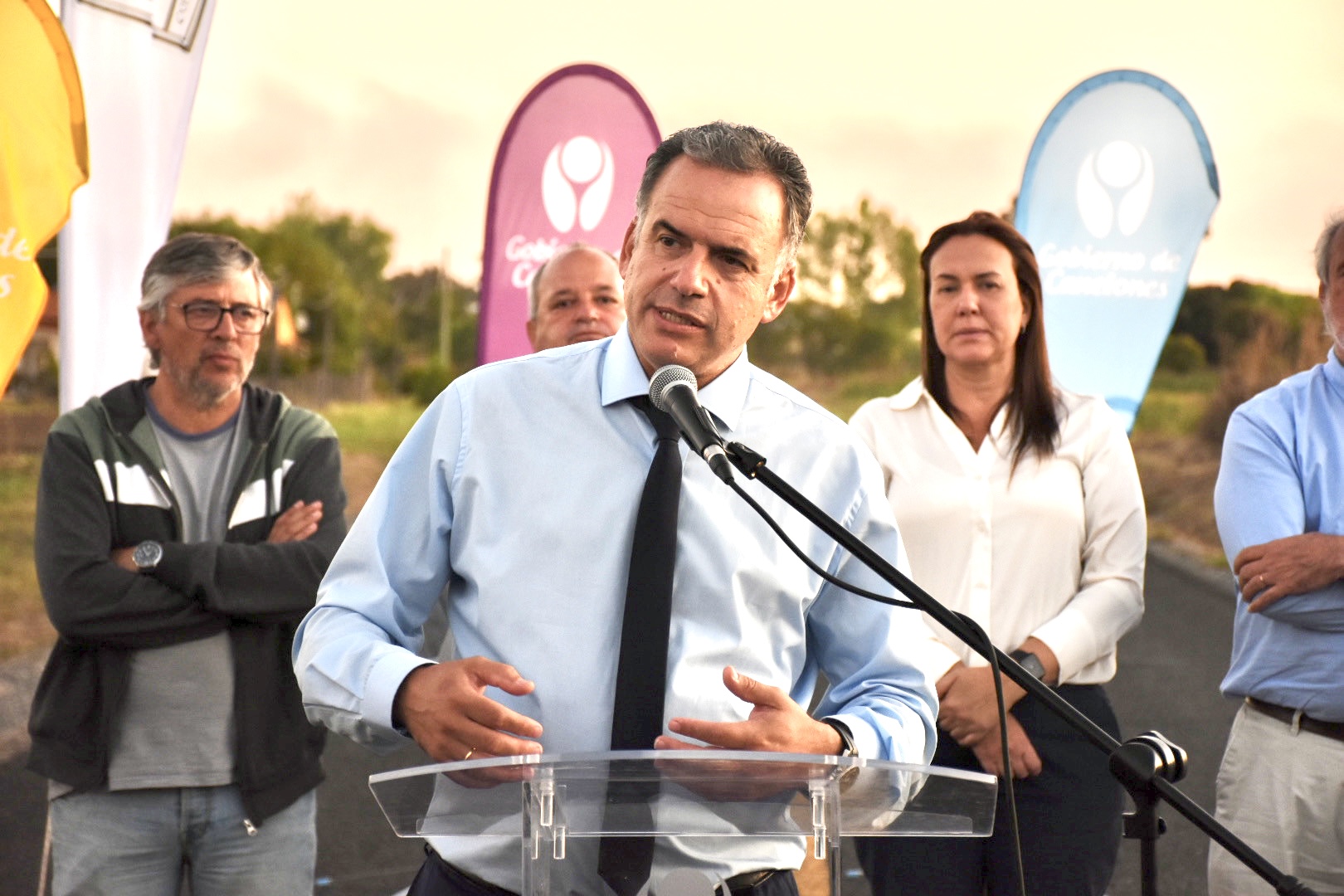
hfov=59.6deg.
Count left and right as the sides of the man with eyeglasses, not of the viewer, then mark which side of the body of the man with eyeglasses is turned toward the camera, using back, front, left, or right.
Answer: front

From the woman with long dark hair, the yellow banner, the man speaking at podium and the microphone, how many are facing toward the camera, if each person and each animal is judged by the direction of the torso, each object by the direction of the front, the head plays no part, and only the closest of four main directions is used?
3

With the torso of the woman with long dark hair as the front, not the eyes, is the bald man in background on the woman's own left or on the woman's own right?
on the woman's own right

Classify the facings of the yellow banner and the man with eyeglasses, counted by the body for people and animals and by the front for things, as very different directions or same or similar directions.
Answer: same or similar directions

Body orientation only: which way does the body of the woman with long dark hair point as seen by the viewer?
toward the camera

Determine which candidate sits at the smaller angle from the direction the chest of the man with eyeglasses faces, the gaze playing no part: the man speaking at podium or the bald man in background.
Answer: the man speaking at podium

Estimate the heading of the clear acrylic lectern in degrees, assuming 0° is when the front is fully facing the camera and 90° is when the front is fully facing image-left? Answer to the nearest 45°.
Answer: approximately 0°

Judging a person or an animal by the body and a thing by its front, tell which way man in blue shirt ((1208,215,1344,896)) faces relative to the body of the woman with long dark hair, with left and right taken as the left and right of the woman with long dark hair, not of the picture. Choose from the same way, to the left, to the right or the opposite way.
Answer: the same way

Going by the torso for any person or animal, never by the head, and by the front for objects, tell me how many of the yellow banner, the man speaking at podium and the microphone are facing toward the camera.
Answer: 2

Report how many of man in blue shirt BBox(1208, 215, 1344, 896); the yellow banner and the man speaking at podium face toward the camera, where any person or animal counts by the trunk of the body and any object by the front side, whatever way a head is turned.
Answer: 3

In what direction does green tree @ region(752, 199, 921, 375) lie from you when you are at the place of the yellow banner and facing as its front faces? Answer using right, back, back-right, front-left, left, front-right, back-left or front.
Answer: back-left

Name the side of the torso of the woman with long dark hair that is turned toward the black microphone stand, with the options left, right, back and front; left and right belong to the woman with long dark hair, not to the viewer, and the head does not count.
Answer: front

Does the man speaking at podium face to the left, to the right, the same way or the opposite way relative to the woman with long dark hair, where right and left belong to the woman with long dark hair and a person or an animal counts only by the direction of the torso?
the same way

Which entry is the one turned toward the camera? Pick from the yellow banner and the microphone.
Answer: the yellow banner

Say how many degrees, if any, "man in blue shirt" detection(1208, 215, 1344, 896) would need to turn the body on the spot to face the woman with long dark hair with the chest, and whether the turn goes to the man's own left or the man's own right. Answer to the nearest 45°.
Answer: approximately 90° to the man's own right

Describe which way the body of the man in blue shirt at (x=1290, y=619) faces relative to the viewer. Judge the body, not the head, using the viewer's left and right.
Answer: facing the viewer

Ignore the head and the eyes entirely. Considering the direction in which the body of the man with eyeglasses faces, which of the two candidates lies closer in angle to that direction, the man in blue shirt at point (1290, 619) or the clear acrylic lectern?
the clear acrylic lectern

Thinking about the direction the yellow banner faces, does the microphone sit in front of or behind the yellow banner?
in front
